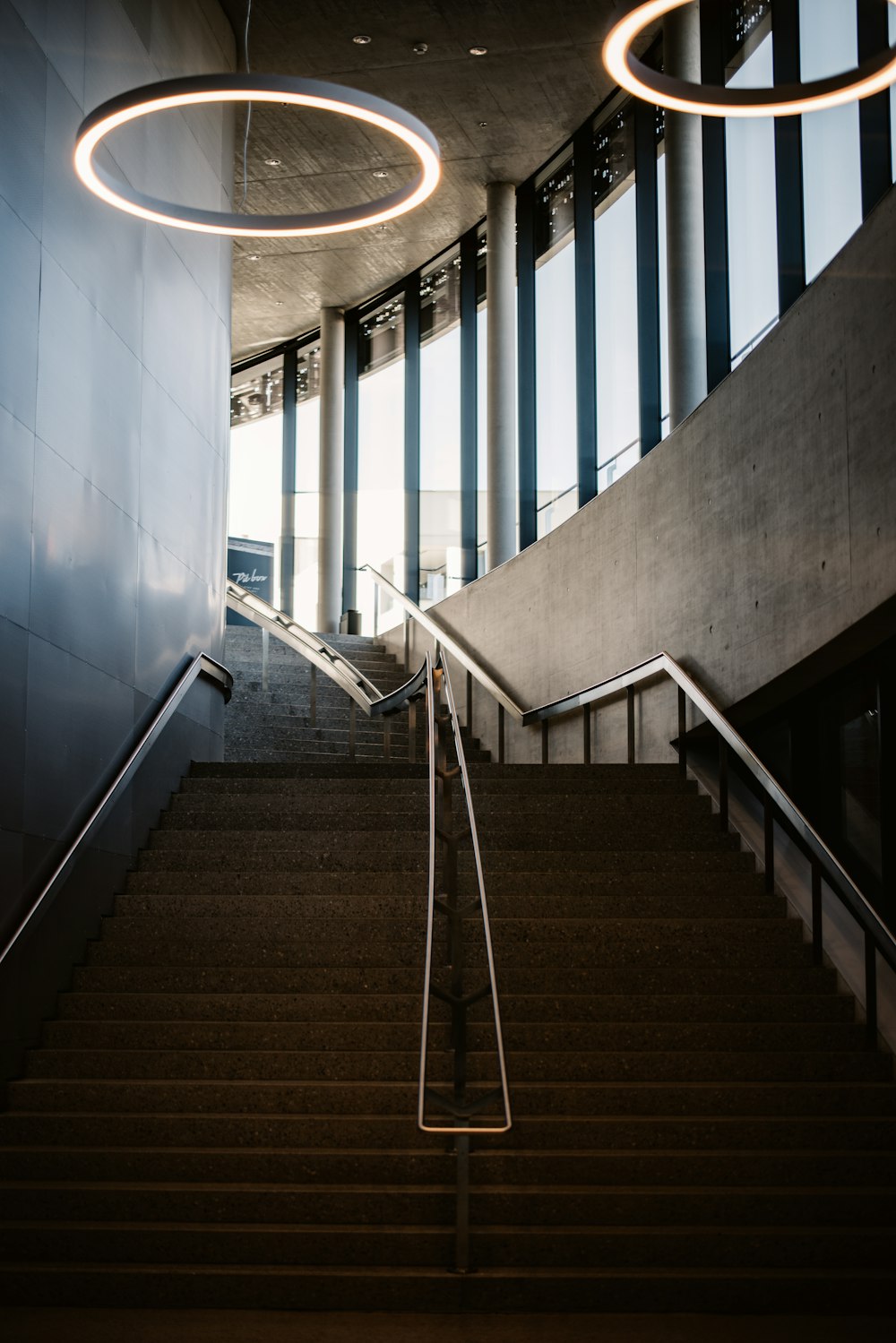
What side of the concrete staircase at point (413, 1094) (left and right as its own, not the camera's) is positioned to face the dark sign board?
back

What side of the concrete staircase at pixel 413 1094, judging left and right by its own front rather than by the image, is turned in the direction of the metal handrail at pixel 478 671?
back

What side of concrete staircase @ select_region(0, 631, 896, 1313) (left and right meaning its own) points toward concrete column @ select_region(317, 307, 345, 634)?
back

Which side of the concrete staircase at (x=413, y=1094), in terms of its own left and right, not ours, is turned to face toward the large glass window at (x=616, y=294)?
back

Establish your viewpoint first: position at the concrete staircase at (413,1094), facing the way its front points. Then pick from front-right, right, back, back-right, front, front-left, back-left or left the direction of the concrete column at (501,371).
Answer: back

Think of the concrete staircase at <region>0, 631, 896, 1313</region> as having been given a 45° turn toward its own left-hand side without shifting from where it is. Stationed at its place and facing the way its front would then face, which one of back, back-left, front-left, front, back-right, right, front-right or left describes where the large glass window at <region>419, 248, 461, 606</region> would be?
back-left

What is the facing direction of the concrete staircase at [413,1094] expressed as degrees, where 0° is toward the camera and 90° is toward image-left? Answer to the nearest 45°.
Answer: approximately 0°

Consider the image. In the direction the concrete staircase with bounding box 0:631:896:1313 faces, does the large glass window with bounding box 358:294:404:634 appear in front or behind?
behind

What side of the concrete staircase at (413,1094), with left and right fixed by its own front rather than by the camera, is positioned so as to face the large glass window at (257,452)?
back

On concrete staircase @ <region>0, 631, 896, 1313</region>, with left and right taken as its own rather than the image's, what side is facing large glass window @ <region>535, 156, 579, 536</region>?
back
